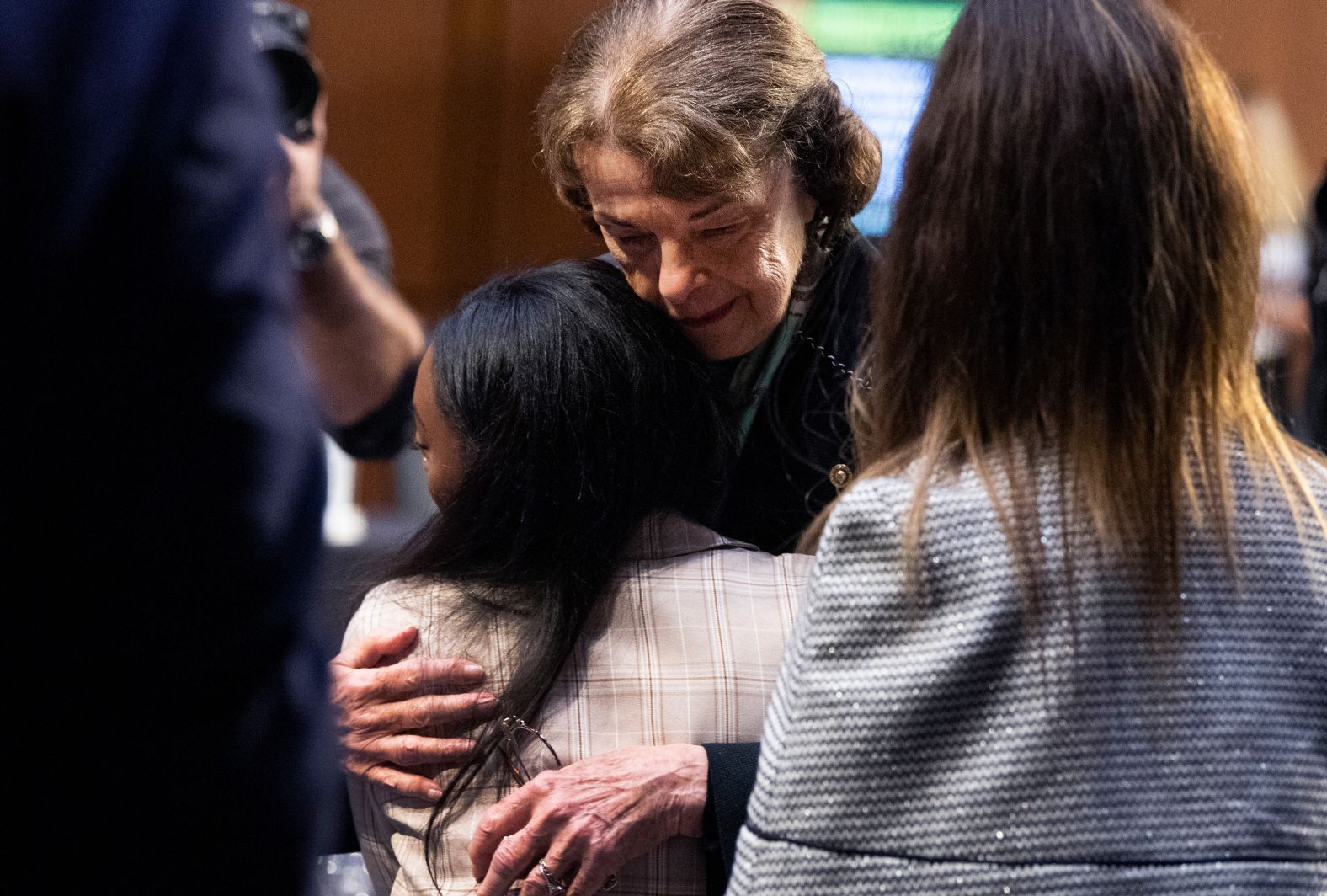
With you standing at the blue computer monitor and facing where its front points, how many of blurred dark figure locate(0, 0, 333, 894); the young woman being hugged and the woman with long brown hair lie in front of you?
3

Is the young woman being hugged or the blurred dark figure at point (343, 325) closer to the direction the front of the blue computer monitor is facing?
the young woman being hugged

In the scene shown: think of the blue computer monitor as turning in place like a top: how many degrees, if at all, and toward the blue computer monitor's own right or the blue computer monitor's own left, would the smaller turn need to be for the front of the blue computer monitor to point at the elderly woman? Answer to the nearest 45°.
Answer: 0° — it already faces them

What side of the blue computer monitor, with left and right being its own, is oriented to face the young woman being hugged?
front

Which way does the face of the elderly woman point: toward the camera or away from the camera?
toward the camera

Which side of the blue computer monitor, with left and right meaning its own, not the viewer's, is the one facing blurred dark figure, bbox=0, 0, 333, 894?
front

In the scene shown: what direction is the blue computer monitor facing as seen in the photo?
toward the camera
